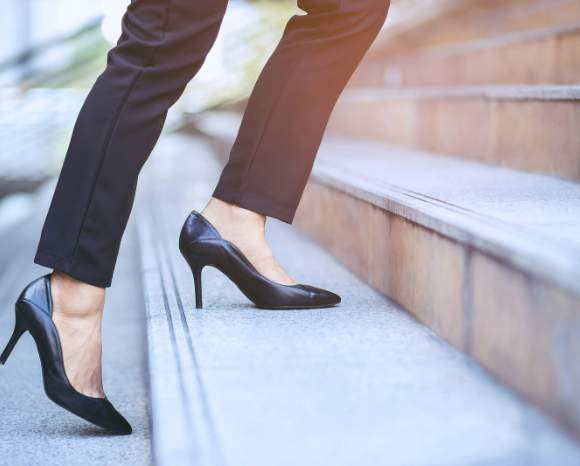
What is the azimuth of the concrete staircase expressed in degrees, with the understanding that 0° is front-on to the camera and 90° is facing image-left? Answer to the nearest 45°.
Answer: approximately 45°
